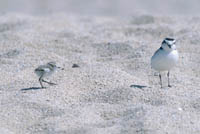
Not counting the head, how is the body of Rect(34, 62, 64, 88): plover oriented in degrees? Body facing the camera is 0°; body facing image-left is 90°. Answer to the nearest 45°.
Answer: approximately 270°

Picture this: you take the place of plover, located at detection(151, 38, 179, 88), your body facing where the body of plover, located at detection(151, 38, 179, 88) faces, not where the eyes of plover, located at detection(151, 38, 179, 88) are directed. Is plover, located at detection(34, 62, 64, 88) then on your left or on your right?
on your right

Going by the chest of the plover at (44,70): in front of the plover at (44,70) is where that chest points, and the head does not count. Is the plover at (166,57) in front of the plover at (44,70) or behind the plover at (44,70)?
in front
